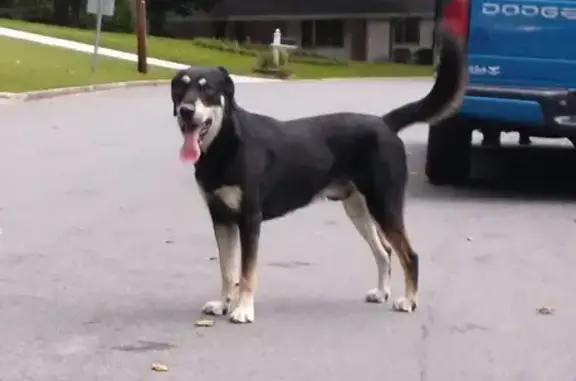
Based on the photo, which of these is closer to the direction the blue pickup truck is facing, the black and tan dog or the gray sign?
the gray sign

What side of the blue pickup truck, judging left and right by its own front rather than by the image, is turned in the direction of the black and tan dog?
back

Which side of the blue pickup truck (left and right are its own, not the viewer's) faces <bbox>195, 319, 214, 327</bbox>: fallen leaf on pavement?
back

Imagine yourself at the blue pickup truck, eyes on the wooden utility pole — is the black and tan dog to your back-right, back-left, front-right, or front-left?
back-left

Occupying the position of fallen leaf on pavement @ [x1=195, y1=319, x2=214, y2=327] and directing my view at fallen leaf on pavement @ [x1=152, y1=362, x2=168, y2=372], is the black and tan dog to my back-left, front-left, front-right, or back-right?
back-left

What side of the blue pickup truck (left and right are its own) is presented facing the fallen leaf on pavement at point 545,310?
back

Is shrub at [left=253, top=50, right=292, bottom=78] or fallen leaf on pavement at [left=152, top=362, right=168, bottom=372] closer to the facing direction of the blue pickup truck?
the shrub

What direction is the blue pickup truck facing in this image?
away from the camera

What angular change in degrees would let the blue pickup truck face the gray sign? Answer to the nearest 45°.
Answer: approximately 45° to its left

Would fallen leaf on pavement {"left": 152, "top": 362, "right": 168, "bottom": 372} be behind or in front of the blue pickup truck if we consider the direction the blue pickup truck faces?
behind
